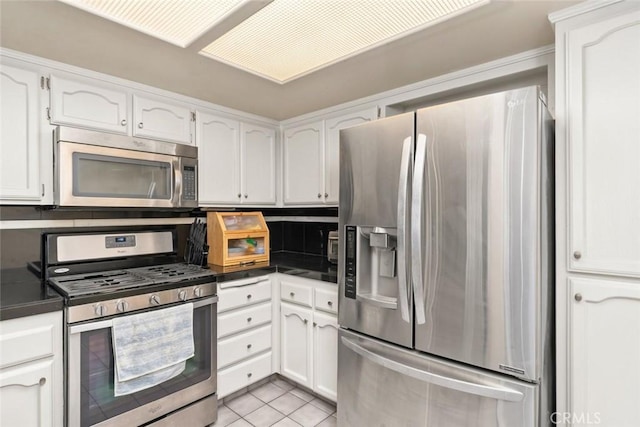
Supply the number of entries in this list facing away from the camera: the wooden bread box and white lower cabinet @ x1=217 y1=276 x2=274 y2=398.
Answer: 0

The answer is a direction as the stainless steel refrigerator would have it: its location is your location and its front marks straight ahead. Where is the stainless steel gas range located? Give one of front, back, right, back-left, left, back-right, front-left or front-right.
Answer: front-right

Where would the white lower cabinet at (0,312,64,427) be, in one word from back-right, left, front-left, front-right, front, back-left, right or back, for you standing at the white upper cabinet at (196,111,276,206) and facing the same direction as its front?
right

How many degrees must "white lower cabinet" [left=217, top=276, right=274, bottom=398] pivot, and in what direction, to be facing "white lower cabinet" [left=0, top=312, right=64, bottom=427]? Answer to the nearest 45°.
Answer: approximately 90° to its right

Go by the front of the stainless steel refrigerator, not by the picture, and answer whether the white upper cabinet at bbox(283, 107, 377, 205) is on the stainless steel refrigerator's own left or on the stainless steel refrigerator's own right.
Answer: on the stainless steel refrigerator's own right

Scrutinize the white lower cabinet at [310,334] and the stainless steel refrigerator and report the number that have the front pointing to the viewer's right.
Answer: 0

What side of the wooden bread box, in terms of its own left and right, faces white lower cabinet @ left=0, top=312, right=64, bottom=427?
right

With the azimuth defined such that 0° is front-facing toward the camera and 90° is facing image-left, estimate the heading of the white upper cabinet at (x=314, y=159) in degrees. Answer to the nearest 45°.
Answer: approximately 45°
